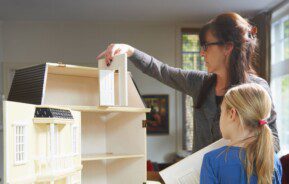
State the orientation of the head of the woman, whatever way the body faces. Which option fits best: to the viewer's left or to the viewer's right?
to the viewer's left

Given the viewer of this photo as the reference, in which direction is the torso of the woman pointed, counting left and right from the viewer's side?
facing the viewer and to the left of the viewer

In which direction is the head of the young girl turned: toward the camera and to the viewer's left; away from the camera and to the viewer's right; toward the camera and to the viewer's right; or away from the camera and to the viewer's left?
away from the camera and to the viewer's left

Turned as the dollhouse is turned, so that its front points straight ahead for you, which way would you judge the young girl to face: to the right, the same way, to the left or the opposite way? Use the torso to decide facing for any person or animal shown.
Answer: the opposite way

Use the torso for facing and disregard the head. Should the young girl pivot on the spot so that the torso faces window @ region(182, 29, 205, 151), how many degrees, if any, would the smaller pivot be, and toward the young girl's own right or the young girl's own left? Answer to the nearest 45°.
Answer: approximately 45° to the young girl's own right

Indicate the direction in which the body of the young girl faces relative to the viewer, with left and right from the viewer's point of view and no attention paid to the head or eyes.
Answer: facing away from the viewer and to the left of the viewer

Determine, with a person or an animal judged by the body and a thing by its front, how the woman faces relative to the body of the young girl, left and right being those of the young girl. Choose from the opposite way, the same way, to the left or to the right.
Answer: to the left

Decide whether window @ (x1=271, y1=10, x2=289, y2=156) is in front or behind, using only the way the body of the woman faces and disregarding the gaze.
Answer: behind

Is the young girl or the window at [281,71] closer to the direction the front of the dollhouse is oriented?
the young girl

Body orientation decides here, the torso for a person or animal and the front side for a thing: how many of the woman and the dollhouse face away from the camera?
0

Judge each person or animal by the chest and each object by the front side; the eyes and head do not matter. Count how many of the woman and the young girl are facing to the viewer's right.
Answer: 0
